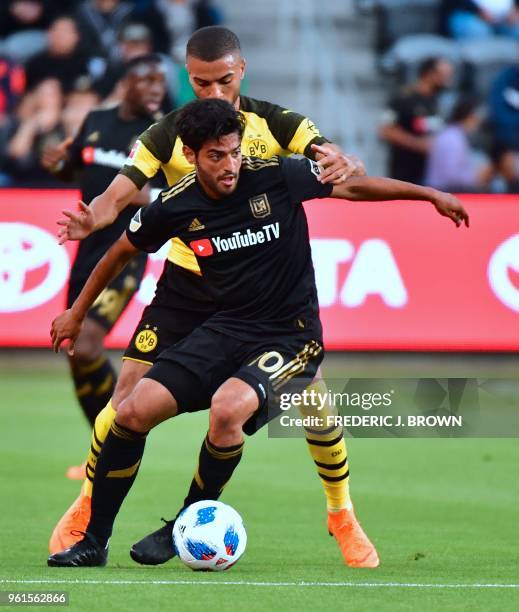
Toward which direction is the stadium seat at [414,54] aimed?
toward the camera

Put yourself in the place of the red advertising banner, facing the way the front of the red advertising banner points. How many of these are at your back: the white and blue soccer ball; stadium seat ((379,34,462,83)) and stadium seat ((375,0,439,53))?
2

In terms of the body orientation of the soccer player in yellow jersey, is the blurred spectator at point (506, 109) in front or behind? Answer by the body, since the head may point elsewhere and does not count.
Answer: behind

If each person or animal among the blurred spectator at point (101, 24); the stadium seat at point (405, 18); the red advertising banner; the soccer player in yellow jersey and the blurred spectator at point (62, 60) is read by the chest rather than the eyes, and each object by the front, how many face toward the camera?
5

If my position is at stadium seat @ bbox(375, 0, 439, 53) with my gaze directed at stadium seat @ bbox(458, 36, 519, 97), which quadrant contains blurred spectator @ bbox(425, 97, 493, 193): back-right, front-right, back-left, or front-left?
front-right

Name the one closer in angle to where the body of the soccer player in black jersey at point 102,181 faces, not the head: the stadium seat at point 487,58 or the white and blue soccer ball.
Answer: the white and blue soccer ball

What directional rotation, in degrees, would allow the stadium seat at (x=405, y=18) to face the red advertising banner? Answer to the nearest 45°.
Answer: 0° — it already faces it

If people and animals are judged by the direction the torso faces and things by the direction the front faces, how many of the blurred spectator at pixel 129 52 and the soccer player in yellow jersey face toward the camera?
2

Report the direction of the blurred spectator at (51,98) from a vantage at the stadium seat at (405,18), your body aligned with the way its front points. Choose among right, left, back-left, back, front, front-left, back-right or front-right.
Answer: front-right

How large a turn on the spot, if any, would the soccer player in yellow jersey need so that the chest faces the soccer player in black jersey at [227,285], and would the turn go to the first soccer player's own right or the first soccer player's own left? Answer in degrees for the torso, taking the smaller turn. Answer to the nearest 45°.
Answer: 0° — they already face them

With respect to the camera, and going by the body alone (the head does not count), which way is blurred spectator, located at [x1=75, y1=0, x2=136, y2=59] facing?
toward the camera

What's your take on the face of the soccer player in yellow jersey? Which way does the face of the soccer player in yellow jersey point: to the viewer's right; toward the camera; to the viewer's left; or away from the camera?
toward the camera

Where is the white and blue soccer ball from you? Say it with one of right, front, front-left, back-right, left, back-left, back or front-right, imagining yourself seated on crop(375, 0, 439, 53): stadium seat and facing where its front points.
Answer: front

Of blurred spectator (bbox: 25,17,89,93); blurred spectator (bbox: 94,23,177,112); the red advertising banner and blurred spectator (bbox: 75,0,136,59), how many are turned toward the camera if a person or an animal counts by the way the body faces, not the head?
4

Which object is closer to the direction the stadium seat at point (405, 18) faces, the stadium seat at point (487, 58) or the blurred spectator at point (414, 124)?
the blurred spectator

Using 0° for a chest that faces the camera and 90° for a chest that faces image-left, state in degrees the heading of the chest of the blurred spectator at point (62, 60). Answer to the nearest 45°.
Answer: approximately 0°

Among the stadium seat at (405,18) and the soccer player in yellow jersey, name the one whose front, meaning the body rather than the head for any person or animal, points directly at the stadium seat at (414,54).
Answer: the stadium seat at (405,18)

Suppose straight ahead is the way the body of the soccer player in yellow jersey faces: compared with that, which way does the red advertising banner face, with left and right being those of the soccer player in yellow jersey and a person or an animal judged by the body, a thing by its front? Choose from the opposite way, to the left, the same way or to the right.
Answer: the same way

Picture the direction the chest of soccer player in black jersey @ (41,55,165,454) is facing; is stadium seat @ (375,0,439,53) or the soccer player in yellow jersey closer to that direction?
the soccer player in yellow jersey
